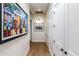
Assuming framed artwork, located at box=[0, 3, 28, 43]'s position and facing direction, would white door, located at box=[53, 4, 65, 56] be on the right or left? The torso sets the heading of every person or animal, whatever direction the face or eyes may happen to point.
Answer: on its left

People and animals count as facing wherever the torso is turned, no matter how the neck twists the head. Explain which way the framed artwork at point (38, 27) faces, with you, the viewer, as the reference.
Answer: facing the viewer

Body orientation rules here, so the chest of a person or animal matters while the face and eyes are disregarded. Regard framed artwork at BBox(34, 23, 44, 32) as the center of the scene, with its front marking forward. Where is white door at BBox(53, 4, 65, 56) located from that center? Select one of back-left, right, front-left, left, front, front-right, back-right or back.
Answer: front

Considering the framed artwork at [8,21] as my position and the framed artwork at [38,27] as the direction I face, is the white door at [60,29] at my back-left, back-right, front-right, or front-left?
front-right

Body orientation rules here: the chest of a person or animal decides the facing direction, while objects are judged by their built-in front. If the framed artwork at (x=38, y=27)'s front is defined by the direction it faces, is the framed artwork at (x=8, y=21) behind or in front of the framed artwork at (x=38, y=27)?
in front

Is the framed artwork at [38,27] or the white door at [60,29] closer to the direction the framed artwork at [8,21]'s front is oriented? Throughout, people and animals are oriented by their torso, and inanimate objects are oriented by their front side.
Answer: the white door

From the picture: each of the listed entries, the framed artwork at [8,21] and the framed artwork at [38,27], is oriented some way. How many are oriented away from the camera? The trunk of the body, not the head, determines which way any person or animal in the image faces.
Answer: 0

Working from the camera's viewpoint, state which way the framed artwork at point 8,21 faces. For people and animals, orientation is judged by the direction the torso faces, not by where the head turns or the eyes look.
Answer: facing the viewer and to the right of the viewer

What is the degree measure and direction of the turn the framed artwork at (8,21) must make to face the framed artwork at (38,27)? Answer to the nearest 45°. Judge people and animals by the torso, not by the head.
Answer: approximately 135° to its left
